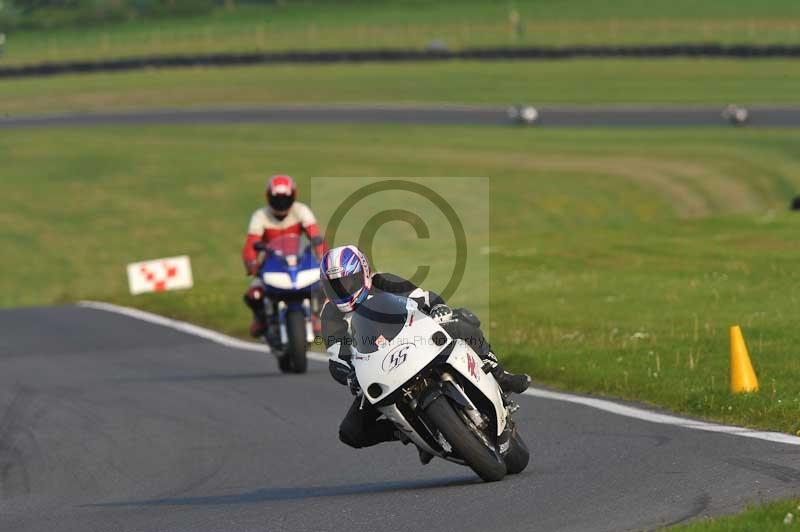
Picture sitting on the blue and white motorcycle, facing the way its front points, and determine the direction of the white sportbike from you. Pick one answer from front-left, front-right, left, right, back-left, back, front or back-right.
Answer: front

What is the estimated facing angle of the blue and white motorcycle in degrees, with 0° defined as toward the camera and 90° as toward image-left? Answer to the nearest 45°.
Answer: approximately 0°

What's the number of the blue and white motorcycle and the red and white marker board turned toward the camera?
2

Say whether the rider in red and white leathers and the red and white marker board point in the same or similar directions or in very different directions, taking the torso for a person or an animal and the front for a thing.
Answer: same or similar directions

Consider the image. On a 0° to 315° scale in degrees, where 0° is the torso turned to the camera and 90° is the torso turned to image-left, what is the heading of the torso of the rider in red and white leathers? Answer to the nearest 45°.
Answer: approximately 0°

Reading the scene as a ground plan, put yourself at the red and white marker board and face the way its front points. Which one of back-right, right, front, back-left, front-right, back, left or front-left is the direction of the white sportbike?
front

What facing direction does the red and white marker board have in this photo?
toward the camera

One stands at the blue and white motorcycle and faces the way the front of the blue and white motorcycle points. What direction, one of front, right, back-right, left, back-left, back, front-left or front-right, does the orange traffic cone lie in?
front-left

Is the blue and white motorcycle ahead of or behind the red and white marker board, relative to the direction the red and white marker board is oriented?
ahead

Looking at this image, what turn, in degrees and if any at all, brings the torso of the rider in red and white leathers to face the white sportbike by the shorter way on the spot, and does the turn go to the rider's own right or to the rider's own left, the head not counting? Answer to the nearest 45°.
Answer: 0° — they already face it
